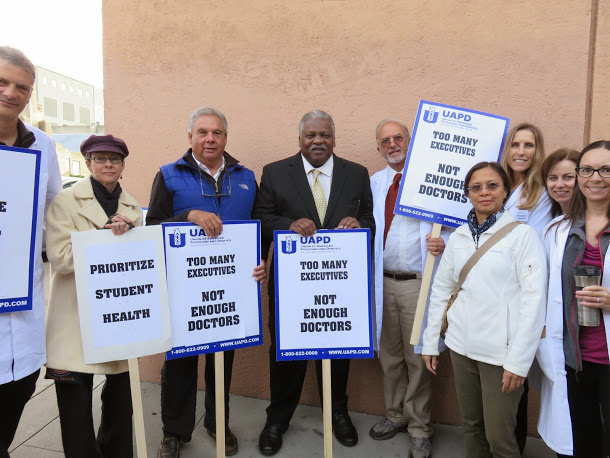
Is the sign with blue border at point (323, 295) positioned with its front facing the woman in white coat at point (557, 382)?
no

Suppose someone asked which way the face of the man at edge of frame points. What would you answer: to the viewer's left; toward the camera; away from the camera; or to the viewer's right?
toward the camera

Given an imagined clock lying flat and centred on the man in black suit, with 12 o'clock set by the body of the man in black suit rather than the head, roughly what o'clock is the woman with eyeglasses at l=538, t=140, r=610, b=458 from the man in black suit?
The woman with eyeglasses is roughly at 10 o'clock from the man in black suit.

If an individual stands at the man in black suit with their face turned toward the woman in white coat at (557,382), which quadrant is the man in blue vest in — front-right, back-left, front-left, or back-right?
back-right

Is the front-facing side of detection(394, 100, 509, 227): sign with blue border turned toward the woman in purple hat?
no

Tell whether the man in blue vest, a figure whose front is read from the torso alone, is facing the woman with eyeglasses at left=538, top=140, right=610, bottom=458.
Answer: no

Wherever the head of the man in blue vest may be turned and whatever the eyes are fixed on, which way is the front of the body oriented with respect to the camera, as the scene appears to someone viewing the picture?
toward the camera

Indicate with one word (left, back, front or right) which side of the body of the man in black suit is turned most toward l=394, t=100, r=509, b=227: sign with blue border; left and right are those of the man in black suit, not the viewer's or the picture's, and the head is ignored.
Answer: left

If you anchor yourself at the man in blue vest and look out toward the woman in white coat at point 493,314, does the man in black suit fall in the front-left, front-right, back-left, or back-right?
front-left

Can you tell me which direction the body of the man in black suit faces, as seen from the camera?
toward the camera

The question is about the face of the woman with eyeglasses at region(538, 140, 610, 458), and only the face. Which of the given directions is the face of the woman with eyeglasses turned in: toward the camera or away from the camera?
toward the camera

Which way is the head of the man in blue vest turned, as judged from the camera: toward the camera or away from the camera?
toward the camera

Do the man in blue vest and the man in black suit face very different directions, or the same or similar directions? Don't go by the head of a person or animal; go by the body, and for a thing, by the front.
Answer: same or similar directions

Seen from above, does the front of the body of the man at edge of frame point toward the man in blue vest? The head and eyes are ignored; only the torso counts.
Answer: no

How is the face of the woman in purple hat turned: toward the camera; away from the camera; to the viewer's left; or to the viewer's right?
toward the camera

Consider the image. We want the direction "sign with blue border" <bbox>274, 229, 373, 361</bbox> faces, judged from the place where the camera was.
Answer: facing the viewer
